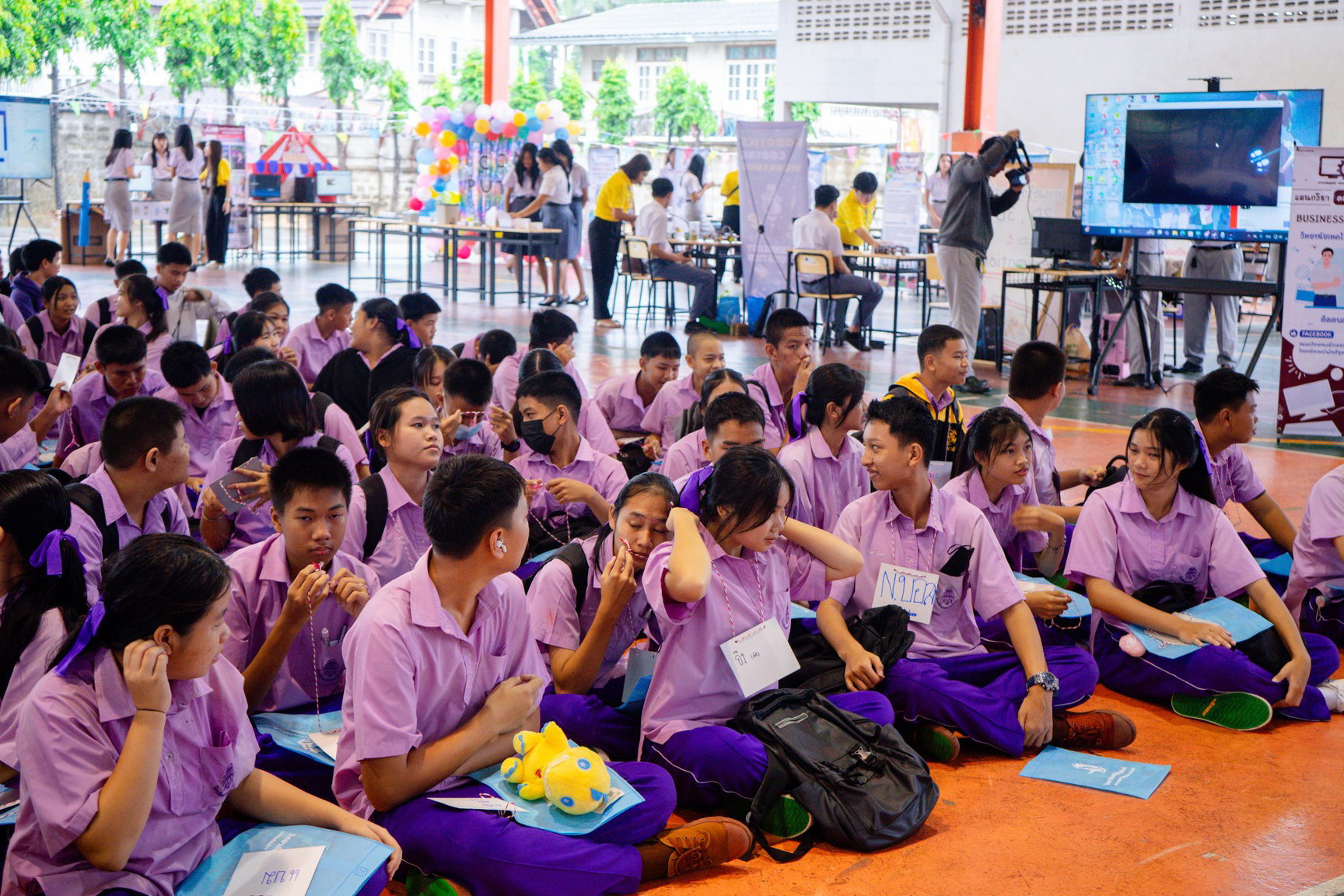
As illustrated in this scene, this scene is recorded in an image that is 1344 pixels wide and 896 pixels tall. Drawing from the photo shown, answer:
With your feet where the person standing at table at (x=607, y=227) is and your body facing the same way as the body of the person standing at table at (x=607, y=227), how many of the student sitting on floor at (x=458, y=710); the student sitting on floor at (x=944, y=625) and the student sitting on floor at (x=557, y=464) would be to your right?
3

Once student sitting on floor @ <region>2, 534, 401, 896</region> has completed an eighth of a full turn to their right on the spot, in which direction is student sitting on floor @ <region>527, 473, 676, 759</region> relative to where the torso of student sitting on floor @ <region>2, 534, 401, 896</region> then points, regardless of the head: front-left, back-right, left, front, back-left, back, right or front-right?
back-left

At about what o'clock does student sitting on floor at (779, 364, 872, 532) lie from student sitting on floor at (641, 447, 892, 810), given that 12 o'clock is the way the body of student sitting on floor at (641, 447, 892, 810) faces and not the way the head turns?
student sitting on floor at (779, 364, 872, 532) is roughly at 8 o'clock from student sitting on floor at (641, 447, 892, 810).

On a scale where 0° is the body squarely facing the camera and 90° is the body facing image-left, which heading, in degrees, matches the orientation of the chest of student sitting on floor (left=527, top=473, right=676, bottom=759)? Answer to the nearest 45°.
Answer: approximately 315°

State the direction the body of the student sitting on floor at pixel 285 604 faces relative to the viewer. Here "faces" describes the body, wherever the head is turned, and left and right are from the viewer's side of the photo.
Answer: facing the viewer and to the right of the viewer

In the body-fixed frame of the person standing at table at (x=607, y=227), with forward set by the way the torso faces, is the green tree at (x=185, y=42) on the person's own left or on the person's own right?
on the person's own left

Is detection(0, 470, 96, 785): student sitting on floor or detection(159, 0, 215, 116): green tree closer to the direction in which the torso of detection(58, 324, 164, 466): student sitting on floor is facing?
the student sitting on floor

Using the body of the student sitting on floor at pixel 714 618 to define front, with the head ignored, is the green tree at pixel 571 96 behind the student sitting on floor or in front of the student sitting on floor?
behind

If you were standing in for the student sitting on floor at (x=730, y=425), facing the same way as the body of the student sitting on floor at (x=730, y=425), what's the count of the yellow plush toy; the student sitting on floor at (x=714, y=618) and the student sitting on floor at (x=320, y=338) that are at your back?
1

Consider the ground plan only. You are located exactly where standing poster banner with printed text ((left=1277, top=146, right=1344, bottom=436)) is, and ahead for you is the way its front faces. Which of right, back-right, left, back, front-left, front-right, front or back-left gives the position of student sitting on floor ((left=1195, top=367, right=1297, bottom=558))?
front

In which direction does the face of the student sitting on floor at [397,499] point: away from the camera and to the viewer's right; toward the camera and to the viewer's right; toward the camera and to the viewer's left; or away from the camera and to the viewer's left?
toward the camera and to the viewer's right

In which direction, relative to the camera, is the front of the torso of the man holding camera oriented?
to the viewer's right
